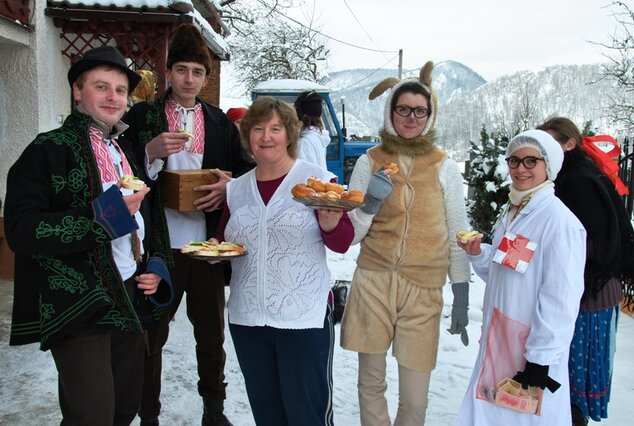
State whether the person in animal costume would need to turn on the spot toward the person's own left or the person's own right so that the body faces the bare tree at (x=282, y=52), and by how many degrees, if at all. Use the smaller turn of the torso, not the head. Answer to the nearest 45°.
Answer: approximately 180°

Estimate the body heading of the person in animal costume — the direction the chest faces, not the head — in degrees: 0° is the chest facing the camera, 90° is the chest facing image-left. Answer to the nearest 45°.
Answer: approximately 0°

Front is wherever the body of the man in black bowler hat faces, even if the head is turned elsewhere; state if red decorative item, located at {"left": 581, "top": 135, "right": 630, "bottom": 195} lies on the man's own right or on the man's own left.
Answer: on the man's own left

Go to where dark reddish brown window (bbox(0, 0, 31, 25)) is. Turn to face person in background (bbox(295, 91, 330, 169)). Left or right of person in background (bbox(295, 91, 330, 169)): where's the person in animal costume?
right

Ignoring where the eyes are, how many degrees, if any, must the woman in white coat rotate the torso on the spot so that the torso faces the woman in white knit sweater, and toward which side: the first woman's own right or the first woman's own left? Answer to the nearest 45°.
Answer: approximately 45° to the first woman's own right

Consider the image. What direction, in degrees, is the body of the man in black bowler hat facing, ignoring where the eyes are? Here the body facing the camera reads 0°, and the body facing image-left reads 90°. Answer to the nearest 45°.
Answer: approximately 315°

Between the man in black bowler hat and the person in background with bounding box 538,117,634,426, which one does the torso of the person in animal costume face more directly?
the man in black bowler hat

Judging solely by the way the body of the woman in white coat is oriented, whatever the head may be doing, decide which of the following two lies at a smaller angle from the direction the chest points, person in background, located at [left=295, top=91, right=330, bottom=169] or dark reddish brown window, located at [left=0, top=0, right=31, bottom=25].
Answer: the dark reddish brown window
